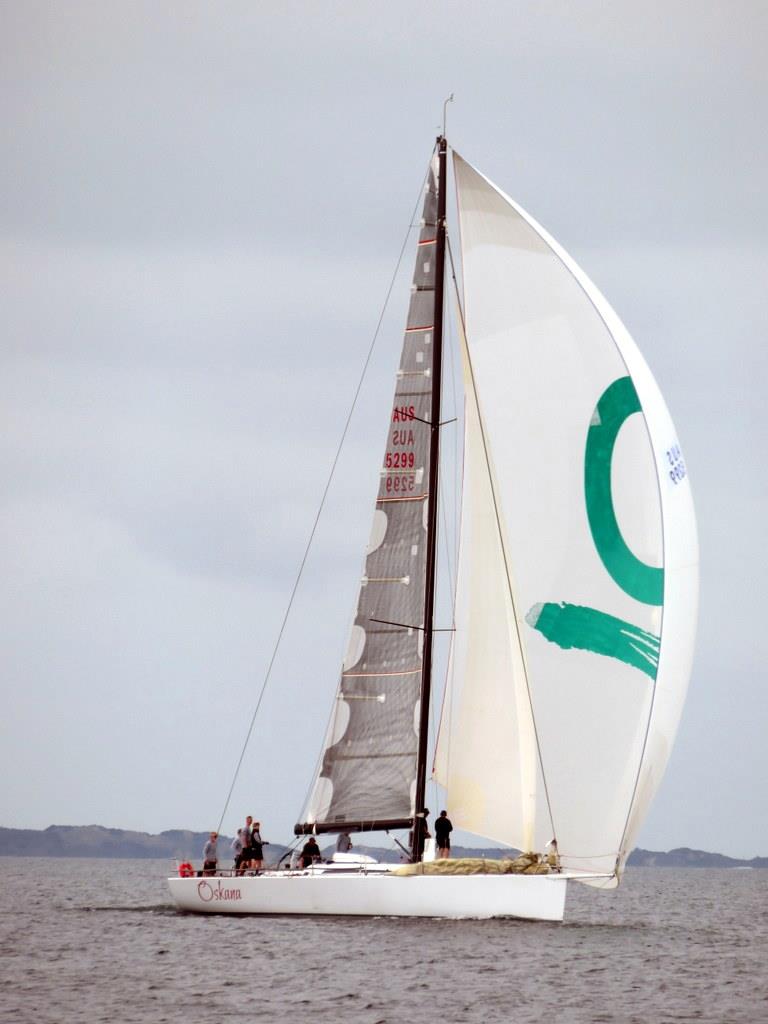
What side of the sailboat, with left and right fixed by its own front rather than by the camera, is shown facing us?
right
